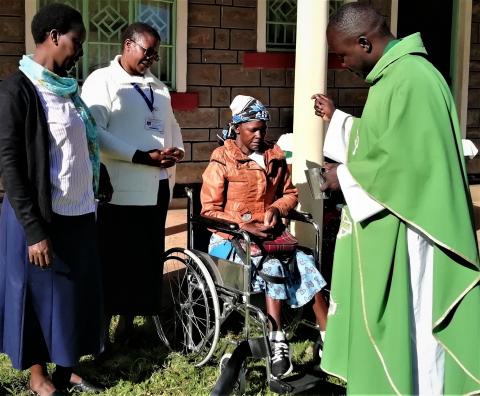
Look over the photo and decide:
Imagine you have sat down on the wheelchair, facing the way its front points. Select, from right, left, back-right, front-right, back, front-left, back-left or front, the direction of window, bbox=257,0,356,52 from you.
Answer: back-left

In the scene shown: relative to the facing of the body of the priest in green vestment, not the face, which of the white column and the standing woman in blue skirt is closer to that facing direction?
the standing woman in blue skirt

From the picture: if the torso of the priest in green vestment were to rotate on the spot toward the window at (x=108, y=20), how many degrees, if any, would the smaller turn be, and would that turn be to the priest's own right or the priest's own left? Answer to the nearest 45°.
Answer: approximately 45° to the priest's own right

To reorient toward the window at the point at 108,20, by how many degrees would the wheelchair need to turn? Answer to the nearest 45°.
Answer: approximately 135° to its left

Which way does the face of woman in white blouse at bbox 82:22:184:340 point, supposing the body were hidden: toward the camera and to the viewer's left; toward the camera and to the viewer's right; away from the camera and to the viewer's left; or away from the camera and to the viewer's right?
toward the camera and to the viewer's right

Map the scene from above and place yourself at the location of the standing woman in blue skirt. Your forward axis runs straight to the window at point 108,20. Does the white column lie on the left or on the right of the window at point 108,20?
right

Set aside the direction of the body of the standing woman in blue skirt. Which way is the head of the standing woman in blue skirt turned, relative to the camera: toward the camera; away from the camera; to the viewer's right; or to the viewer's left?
to the viewer's right

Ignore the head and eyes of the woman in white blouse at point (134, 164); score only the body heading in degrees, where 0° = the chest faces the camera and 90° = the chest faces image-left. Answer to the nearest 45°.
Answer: approximately 315°

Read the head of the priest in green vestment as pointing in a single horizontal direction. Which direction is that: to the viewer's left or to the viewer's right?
to the viewer's left

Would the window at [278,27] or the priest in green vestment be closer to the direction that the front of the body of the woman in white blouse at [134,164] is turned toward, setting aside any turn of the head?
the priest in green vestment

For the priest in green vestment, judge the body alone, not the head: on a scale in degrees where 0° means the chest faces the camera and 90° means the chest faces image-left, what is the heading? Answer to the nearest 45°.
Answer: approximately 90°
